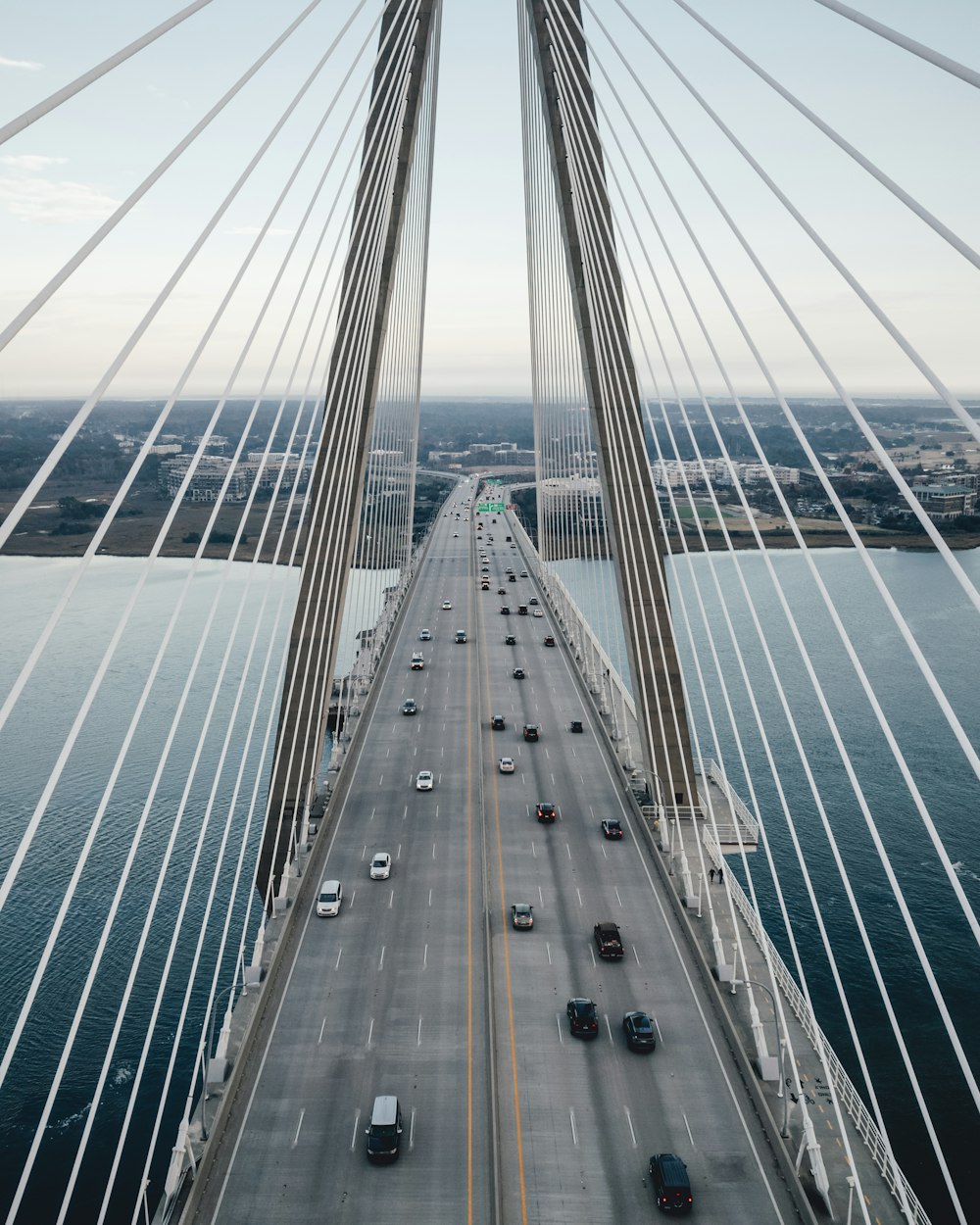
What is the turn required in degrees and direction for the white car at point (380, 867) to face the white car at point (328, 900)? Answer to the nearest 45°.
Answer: approximately 45° to its right

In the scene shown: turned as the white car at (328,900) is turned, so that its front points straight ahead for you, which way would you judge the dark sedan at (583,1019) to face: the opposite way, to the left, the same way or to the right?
the opposite way

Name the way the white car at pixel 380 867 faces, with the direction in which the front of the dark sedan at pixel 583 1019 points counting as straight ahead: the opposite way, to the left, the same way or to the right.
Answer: the opposite way

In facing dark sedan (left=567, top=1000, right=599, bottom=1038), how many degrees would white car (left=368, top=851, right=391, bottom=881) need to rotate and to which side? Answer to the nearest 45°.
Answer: approximately 45° to its left

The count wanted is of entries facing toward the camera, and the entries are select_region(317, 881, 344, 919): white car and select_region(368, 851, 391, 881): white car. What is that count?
2

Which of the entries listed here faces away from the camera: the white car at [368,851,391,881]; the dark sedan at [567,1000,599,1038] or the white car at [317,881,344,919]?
the dark sedan

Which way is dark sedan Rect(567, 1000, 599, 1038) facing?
away from the camera

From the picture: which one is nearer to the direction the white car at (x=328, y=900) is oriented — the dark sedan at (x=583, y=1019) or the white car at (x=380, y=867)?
the dark sedan

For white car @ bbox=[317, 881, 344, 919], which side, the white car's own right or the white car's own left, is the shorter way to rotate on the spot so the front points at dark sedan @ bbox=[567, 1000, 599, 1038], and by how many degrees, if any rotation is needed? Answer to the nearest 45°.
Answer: approximately 45° to the white car's own left

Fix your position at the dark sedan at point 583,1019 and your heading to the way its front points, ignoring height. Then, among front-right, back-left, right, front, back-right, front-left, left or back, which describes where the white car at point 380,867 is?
front-left

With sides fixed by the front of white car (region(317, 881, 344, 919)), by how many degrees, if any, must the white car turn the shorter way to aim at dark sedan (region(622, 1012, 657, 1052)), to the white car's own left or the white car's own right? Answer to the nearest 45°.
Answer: approximately 45° to the white car's own left

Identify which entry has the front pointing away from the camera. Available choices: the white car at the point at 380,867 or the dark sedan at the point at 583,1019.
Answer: the dark sedan
